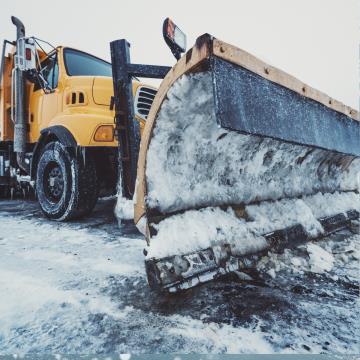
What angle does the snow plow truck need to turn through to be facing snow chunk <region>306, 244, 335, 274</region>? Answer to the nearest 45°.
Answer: approximately 45° to its left

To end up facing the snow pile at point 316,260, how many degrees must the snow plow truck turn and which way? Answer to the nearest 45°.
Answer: approximately 45° to its left

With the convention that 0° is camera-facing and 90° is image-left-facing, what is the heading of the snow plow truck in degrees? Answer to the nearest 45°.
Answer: approximately 315°
